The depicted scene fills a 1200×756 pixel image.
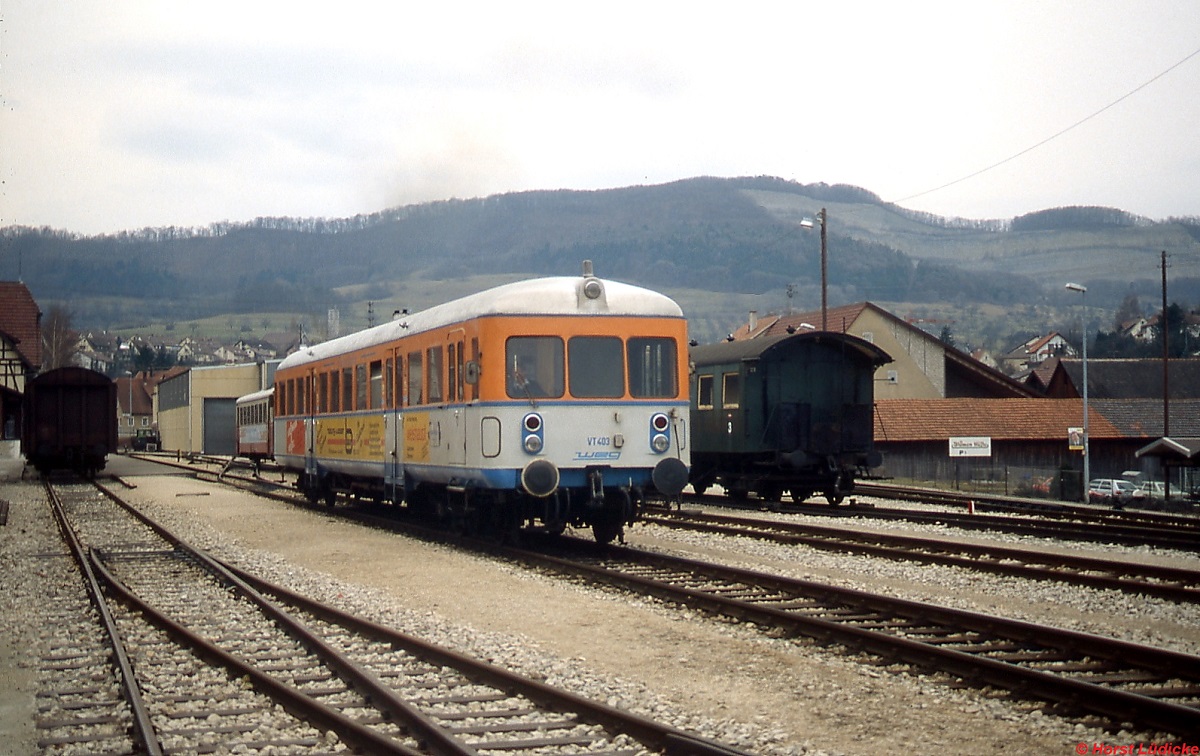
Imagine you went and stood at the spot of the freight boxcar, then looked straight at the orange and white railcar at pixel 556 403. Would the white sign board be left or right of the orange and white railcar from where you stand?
left

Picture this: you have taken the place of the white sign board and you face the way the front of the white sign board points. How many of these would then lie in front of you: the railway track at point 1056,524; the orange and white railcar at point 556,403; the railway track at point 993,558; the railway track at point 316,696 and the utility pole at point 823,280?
4

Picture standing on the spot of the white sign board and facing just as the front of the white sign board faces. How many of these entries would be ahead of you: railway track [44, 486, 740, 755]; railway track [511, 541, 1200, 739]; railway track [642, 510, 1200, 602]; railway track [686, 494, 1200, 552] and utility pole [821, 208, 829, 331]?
4

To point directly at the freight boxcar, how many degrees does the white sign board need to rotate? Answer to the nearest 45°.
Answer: approximately 90° to its right

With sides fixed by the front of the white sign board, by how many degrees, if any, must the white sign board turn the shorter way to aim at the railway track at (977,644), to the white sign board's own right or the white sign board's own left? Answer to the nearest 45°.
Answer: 0° — it already faces it

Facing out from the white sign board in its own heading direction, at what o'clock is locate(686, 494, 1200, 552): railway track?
The railway track is roughly at 12 o'clock from the white sign board.

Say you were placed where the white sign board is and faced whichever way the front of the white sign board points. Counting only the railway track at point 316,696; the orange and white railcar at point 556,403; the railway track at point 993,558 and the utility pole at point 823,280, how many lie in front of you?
3

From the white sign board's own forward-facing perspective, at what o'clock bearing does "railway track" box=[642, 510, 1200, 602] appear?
The railway track is roughly at 12 o'clock from the white sign board.

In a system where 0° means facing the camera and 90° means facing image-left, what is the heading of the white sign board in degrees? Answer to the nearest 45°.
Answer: approximately 0°
